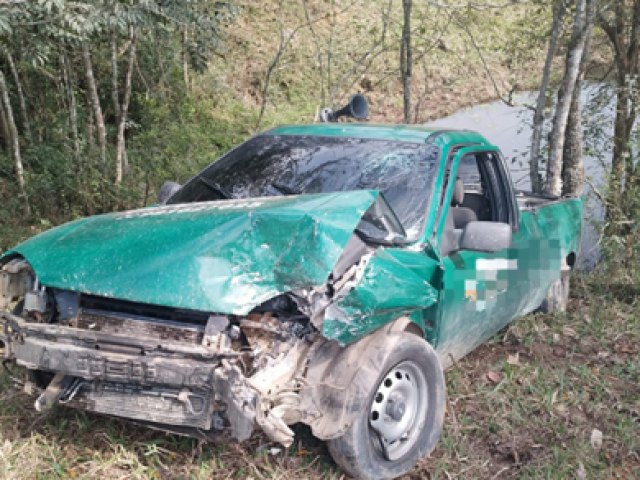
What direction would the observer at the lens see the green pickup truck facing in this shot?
facing the viewer and to the left of the viewer

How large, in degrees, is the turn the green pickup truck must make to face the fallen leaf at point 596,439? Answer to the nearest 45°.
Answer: approximately 135° to its left
